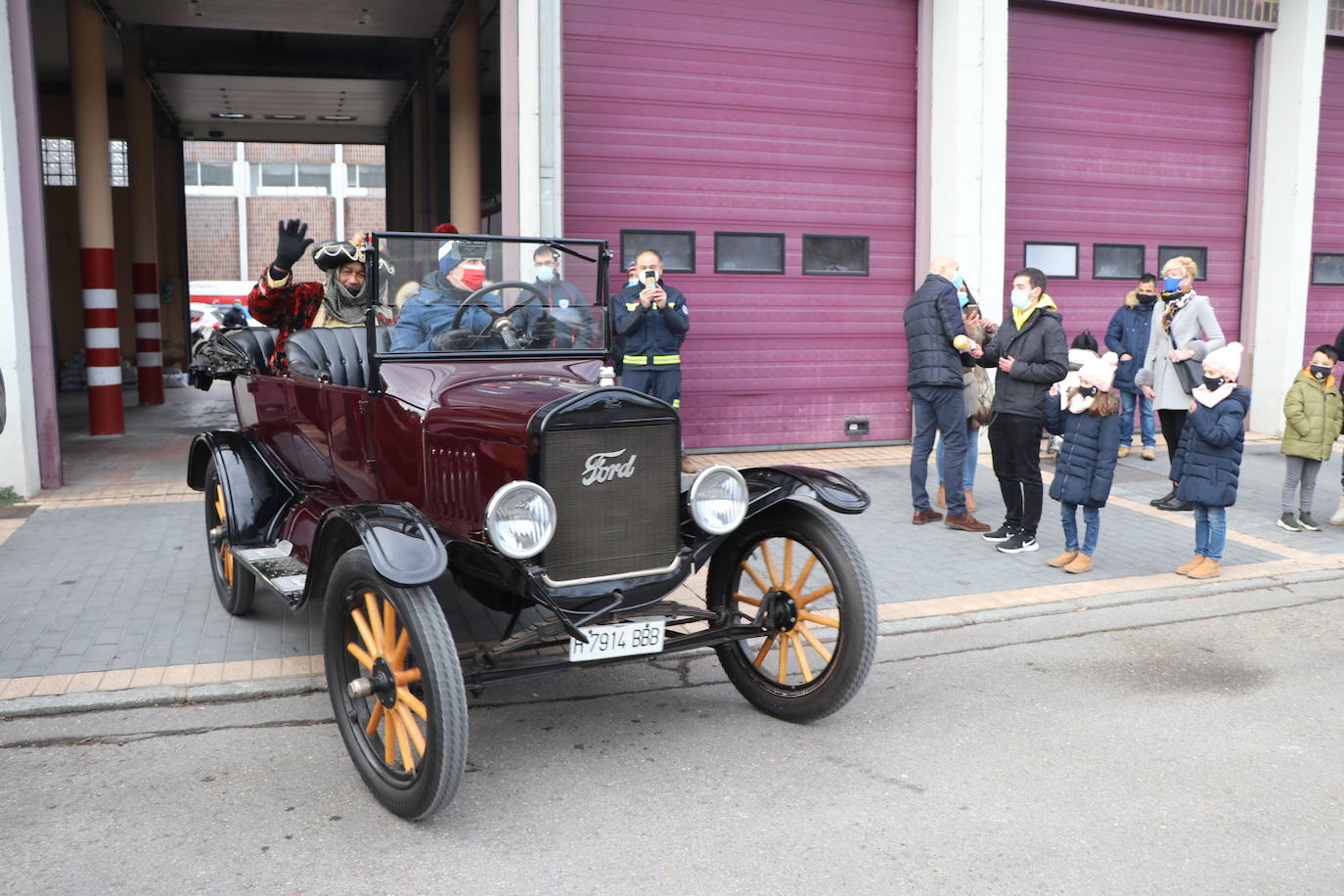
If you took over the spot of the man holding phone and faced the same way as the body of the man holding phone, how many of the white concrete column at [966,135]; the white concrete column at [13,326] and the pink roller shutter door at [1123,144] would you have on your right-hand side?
1

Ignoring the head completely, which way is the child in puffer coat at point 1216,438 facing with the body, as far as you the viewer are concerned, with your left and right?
facing the viewer and to the left of the viewer

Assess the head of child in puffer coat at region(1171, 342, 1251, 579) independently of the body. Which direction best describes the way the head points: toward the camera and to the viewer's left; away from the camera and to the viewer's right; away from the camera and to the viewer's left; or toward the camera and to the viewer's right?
toward the camera and to the viewer's left

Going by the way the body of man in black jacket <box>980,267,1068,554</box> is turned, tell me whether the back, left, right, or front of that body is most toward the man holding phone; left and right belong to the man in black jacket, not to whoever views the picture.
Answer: right

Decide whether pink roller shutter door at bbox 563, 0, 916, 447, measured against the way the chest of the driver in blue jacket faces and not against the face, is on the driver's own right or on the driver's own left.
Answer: on the driver's own left

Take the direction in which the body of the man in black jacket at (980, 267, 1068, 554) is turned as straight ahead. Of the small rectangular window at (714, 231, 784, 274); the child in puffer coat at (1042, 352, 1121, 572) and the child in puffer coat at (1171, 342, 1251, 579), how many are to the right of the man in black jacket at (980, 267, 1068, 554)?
1

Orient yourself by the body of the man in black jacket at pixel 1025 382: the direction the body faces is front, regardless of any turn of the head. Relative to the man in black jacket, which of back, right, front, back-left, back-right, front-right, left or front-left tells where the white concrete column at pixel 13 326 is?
front-right

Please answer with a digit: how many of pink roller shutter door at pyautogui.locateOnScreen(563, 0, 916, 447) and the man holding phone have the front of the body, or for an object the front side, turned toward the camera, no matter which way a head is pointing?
2

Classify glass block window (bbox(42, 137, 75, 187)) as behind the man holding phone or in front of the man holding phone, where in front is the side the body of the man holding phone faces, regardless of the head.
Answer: behind
